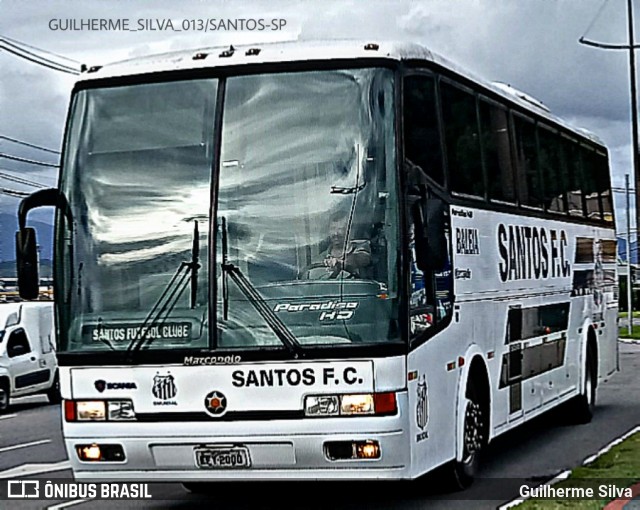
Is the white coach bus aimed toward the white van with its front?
no

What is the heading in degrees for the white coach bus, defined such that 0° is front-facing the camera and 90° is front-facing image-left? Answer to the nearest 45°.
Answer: approximately 45°

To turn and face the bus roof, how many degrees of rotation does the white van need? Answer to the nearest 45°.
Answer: approximately 45° to its left

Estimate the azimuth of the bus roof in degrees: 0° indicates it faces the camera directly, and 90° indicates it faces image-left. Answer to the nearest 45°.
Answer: approximately 45°

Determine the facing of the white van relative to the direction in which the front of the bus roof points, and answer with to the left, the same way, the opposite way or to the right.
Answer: the same way

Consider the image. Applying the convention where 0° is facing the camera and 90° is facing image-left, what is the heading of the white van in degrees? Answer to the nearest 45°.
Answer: approximately 45°

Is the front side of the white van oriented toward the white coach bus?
no

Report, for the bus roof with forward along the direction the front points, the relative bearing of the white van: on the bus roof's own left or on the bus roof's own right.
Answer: on the bus roof's own right
